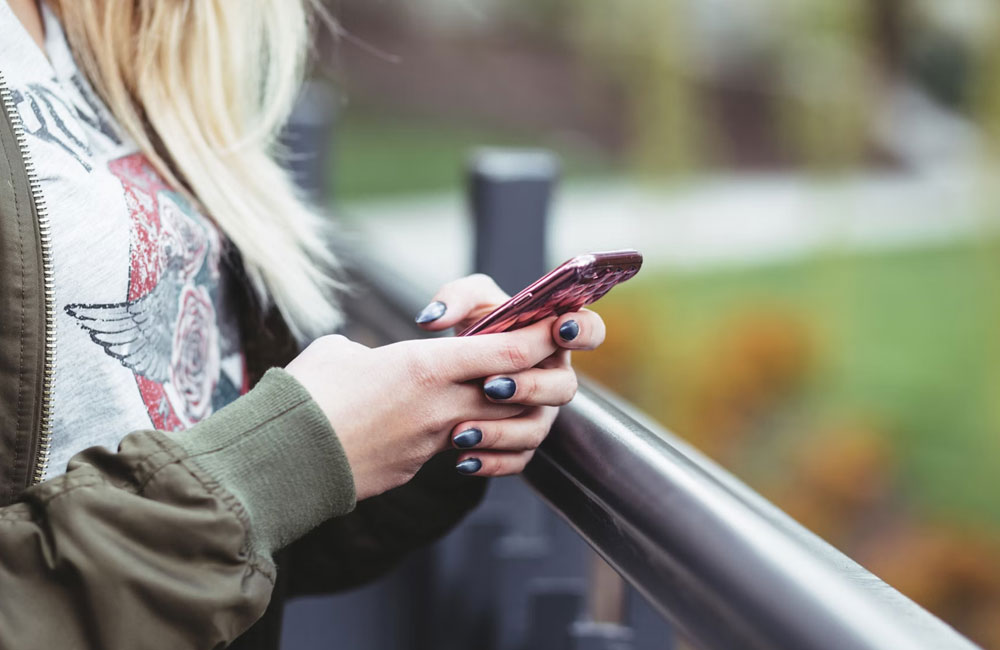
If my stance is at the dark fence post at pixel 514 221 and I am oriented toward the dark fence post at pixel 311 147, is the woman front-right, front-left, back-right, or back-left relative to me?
back-left

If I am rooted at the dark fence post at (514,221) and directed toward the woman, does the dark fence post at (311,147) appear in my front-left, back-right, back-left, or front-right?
back-right

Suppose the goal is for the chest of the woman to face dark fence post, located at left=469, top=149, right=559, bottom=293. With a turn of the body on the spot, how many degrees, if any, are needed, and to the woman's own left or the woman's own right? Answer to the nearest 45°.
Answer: approximately 90° to the woman's own left

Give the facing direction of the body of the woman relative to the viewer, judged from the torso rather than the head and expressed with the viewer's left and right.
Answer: facing the viewer and to the right of the viewer

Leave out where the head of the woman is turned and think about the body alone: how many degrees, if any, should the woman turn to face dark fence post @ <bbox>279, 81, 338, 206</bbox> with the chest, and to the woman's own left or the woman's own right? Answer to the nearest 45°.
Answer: approximately 135° to the woman's own left
